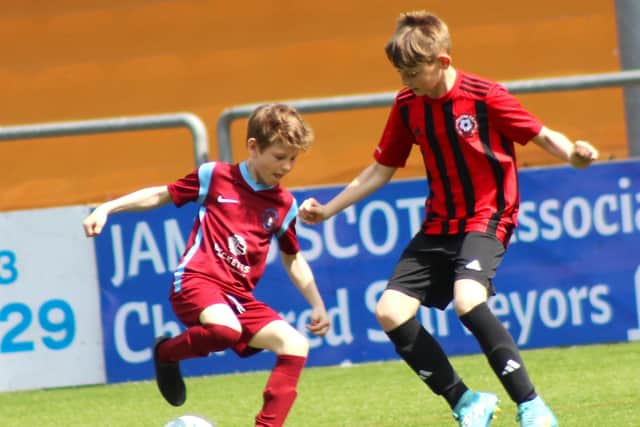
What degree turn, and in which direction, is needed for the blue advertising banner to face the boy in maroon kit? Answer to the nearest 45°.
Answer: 0° — it already faces them

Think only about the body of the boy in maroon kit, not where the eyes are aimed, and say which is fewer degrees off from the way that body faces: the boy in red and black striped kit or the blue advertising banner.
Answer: the boy in red and black striped kit

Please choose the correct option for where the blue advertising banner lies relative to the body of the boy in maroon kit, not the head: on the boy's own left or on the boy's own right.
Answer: on the boy's own left

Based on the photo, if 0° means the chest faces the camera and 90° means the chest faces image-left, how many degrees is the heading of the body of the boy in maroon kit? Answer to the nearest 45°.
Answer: approximately 315°

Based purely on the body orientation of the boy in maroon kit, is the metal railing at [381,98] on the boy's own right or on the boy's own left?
on the boy's own left

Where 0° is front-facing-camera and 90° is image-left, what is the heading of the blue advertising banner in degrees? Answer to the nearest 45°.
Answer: approximately 0°

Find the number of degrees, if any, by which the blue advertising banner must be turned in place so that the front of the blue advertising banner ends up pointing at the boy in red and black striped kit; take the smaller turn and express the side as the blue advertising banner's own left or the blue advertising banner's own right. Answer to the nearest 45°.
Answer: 0° — it already faces them
